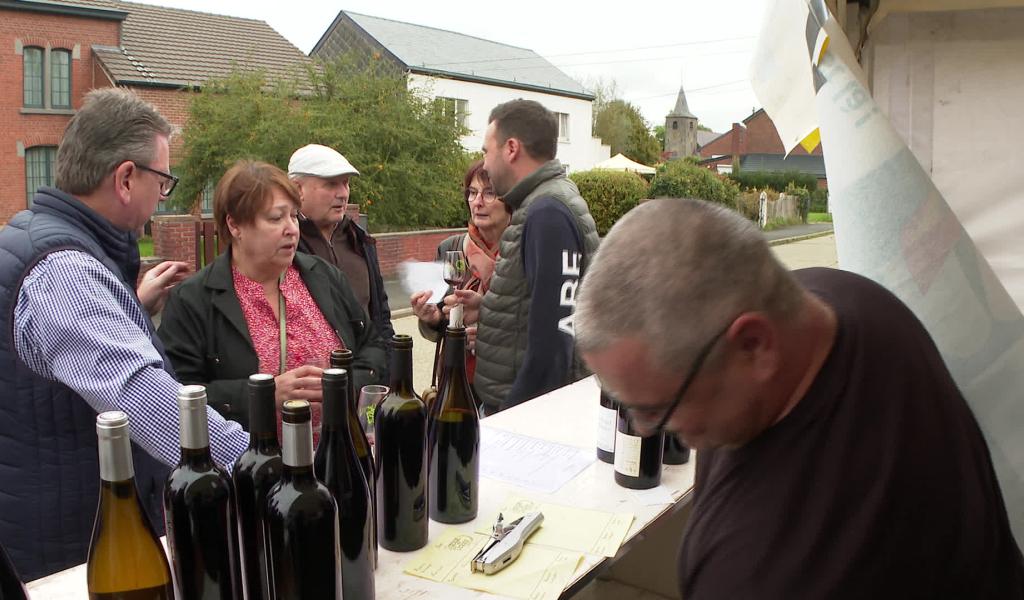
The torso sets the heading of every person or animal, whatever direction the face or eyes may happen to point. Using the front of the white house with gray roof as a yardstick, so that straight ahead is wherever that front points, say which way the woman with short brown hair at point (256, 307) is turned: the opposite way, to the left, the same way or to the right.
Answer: the same way

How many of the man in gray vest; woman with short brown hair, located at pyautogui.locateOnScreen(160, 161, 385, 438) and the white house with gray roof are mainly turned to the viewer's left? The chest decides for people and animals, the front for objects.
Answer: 1

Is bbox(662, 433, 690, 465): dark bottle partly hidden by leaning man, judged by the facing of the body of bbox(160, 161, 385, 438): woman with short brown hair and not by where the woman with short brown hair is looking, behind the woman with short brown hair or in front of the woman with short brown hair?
in front

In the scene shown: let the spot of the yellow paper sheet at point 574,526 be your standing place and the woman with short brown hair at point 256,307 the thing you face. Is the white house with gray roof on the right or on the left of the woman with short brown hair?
right

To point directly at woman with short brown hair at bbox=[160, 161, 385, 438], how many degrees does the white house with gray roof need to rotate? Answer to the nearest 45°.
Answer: approximately 45° to its right

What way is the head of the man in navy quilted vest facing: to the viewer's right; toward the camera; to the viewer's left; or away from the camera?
to the viewer's right

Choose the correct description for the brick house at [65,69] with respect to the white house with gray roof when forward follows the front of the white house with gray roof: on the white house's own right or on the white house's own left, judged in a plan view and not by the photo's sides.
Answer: on the white house's own right

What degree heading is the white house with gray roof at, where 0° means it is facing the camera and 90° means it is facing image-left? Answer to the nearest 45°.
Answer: approximately 315°

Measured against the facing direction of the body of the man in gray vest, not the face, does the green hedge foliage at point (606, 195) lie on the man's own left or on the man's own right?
on the man's own right

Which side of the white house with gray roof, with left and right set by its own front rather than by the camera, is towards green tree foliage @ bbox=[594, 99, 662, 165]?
left

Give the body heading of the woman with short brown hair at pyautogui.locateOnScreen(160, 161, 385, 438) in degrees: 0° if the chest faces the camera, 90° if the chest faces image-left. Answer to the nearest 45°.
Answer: approximately 315°

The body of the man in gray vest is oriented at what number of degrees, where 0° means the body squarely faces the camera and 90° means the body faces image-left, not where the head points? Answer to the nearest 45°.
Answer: approximately 90°

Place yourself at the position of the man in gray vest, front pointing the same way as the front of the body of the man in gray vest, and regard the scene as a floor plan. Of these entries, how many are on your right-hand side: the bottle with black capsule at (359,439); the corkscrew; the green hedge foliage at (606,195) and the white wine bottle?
1

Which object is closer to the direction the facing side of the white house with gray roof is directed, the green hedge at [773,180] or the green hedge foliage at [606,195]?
the green hedge foliage
